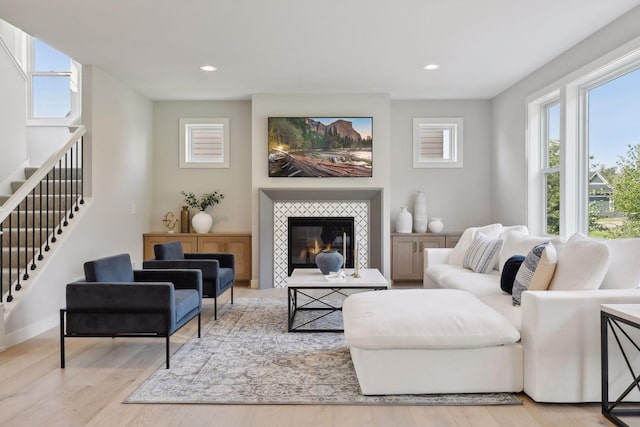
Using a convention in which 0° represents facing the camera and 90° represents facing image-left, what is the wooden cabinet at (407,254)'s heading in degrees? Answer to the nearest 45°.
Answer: approximately 0°

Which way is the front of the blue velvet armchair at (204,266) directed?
to the viewer's right

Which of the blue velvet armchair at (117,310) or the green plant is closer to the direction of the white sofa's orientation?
the blue velvet armchair

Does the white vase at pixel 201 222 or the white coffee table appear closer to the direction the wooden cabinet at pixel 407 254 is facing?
the white coffee table

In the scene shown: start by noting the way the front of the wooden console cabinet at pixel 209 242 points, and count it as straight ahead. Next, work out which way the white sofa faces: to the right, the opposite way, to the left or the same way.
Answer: to the right

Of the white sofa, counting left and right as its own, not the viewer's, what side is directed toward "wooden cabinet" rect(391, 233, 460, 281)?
right

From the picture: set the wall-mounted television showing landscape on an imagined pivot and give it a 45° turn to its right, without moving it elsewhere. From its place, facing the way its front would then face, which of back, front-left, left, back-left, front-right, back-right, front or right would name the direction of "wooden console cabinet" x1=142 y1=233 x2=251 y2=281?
front-right

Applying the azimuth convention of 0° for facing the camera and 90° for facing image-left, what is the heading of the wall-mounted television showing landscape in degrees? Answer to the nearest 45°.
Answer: approximately 0°

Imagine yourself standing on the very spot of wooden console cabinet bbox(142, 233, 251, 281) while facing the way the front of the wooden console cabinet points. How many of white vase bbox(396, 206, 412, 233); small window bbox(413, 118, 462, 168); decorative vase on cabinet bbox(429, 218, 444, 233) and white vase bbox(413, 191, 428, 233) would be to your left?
4

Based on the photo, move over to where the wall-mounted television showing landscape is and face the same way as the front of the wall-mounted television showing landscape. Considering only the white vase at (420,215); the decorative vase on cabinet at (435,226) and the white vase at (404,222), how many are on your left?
3
